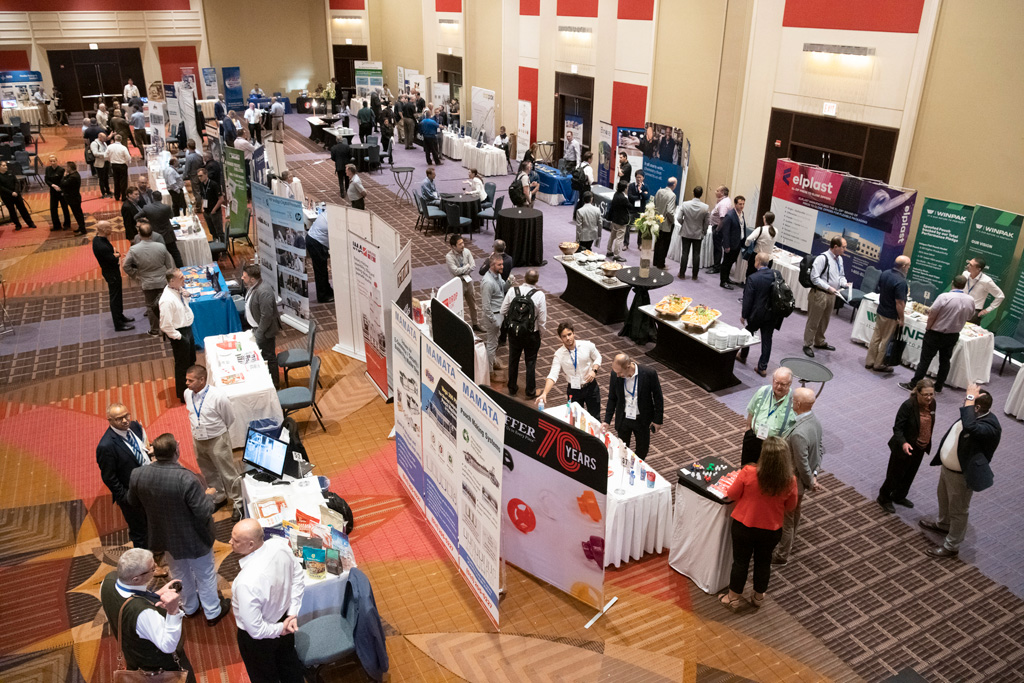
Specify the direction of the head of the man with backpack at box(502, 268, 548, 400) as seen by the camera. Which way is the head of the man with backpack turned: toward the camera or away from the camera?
away from the camera

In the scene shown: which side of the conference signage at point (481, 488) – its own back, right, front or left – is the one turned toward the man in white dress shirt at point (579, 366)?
back

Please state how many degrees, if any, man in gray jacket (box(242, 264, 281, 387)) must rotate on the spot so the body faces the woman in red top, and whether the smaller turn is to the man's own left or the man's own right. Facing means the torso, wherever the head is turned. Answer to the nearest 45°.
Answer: approximately 135° to the man's own left

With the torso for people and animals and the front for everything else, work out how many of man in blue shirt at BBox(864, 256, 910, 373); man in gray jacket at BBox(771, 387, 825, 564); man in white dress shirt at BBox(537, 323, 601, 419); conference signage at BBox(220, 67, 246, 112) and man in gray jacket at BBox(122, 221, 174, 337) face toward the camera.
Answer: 2

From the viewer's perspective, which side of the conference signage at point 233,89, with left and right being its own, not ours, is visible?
front

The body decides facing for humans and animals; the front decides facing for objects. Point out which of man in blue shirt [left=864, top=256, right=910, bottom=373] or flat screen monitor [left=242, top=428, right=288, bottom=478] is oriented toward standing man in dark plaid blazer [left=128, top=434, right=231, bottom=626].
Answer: the flat screen monitor

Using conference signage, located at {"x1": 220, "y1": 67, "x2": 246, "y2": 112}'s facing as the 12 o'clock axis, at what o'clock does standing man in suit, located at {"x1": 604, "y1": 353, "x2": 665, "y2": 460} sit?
The standing man in suit is roughly at 12 o'clock from the conference signage.

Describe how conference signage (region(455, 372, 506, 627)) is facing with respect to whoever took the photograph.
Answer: facing the viewer and to the left of the viewer

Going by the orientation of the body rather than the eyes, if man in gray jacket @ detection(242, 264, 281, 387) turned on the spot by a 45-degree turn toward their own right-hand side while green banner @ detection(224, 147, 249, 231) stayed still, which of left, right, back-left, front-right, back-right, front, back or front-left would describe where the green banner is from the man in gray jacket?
front-right

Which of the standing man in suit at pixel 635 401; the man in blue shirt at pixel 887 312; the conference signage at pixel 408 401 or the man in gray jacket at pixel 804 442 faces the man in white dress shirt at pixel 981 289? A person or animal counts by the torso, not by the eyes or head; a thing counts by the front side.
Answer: the man in blue shirt

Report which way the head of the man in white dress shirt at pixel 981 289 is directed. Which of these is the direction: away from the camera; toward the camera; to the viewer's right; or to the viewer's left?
to the viewer's left
